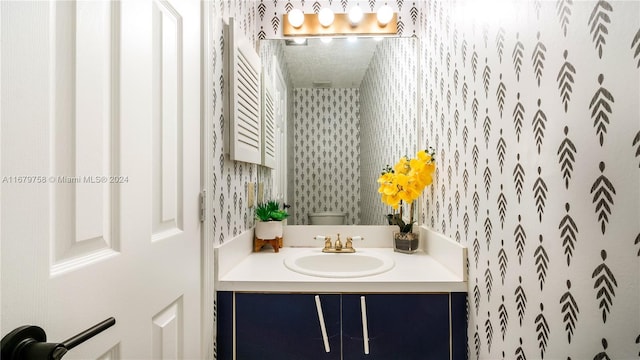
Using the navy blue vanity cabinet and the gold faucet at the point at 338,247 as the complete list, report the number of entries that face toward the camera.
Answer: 2

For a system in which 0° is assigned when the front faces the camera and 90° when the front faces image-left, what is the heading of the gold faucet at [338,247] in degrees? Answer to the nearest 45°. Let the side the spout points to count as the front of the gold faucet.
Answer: approximately 0°
